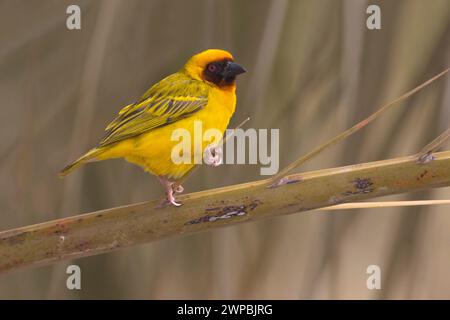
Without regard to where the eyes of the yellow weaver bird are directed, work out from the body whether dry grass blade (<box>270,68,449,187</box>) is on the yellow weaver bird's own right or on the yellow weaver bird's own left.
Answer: on the yellow weaver bird's own left

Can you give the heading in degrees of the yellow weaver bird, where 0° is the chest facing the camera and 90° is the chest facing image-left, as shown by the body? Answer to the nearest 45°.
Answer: approximately 270°
